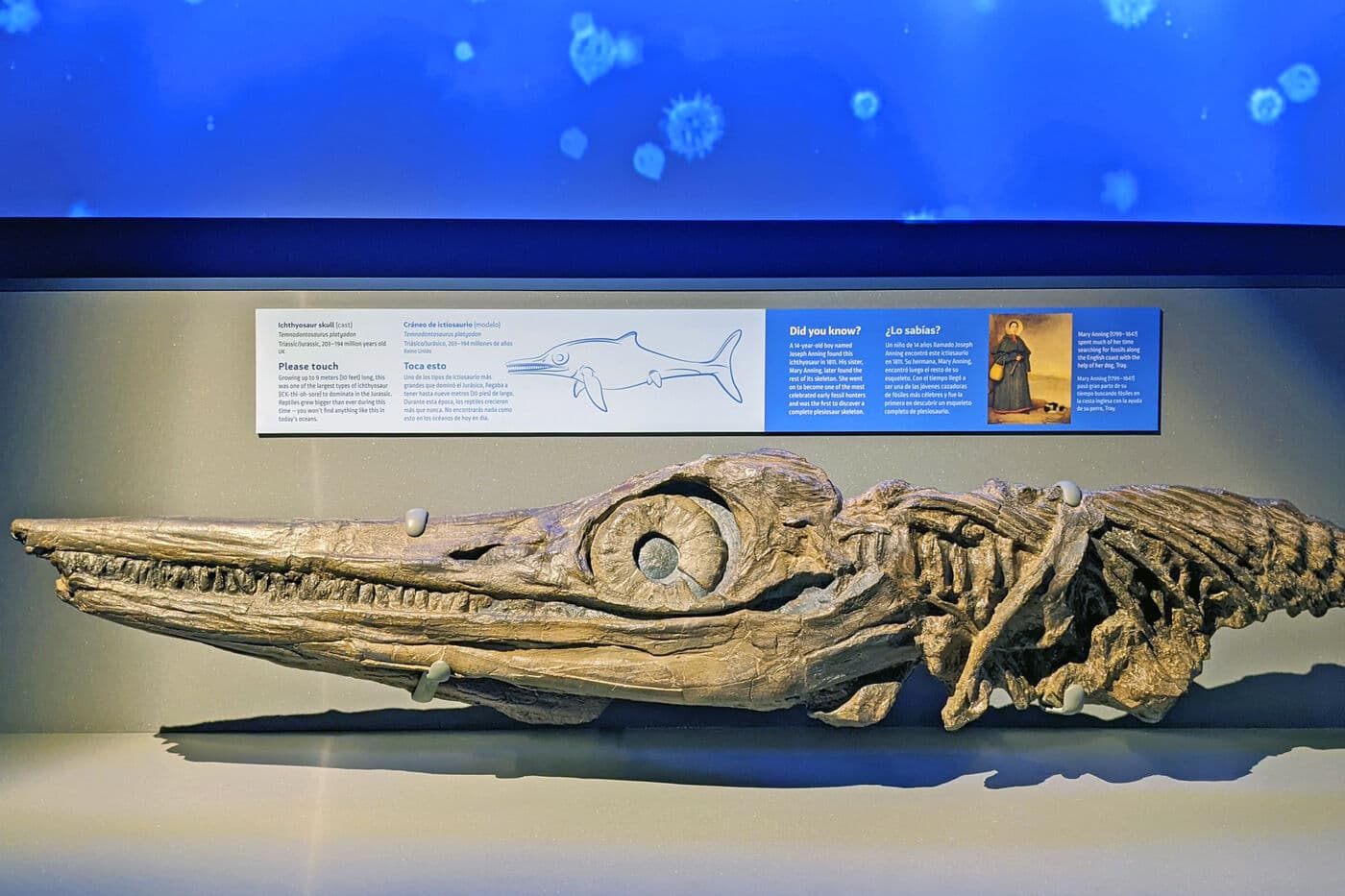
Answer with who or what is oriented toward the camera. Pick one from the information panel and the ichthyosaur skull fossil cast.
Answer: the information panel

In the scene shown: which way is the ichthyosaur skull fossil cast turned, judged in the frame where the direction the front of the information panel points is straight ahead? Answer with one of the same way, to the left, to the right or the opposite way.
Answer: to the right

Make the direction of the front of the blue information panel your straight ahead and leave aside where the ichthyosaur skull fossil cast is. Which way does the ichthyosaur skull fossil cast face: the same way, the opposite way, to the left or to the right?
to the right

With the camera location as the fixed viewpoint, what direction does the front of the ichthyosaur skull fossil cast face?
facing to the left of the viewer

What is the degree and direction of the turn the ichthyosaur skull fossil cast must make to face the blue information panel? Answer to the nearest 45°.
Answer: approximately 135° to its right

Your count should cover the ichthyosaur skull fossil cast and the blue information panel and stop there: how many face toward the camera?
1

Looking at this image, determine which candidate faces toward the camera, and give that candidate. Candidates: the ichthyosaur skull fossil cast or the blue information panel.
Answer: the blue information panel

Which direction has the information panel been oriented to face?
toward the camera
